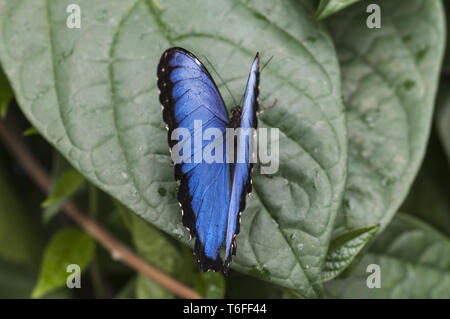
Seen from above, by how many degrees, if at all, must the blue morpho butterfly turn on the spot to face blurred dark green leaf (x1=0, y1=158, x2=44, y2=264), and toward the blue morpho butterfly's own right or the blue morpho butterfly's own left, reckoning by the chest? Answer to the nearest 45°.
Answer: approximately 45° to the blue morpho butterfly's own left

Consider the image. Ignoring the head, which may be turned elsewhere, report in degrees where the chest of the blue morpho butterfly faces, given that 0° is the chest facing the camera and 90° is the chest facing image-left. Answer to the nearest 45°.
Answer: approximately 180°
